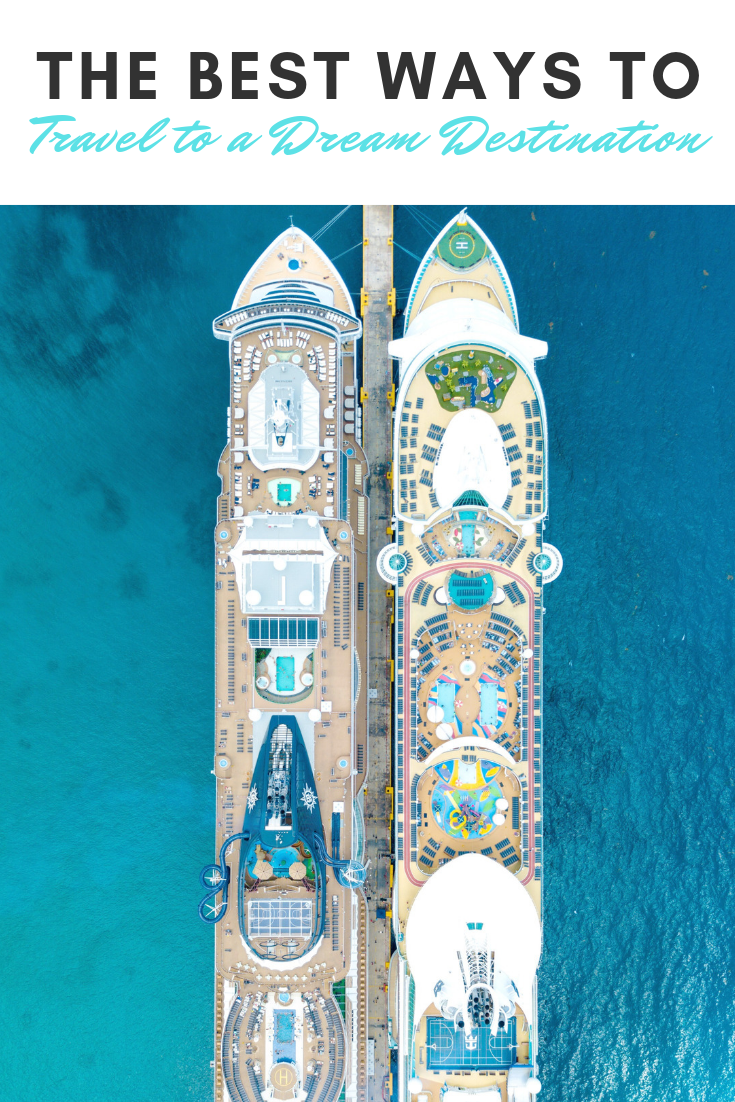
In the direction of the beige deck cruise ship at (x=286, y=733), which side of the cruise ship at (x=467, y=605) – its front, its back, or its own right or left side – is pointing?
left

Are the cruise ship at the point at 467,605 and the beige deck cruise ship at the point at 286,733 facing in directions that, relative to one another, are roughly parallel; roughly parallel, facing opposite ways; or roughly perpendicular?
roughly parallel

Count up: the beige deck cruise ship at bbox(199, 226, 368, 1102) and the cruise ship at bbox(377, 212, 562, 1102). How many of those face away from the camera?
2

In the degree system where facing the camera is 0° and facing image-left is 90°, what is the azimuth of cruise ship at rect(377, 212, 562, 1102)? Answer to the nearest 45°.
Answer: approximately 180°

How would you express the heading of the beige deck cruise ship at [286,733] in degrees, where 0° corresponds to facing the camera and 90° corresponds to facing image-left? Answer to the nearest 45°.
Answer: approximately 180°
